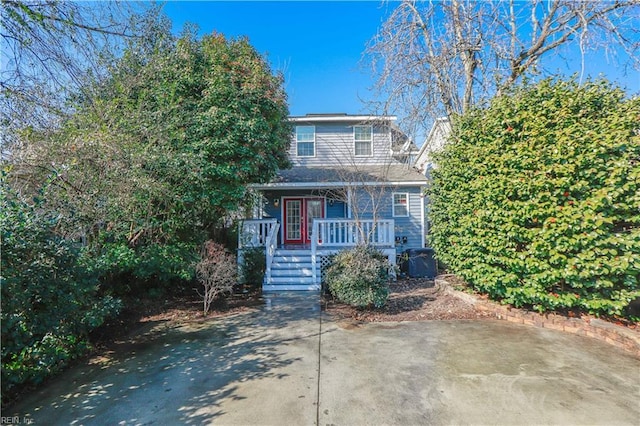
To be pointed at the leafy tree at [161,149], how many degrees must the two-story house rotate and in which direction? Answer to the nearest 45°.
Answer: approximately 45° to its right

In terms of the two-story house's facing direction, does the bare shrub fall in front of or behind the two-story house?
in front

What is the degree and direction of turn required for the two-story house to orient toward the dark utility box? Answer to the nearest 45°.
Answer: approximately 45° to its left

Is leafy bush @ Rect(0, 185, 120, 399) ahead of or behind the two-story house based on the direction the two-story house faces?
ahead

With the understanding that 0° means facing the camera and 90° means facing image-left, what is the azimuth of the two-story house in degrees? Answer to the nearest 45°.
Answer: approximately 0°

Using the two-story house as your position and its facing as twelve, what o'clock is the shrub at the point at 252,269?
The shrub is roughly at 1 o'clock from the two-story house.

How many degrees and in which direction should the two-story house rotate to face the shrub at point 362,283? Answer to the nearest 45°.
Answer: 0° — it already faces it
